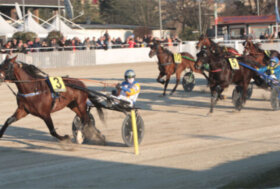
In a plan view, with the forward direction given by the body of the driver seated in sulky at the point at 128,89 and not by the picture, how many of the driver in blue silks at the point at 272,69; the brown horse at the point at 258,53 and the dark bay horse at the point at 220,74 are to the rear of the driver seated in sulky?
3

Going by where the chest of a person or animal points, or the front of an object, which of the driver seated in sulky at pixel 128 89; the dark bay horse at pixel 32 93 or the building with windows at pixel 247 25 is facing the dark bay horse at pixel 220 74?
the building with windows

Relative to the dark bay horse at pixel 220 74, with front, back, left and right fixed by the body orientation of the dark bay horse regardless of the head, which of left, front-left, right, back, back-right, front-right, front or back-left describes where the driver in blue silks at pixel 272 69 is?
back

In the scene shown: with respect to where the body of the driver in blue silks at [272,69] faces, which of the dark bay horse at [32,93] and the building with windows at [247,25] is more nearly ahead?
the dark bay horse

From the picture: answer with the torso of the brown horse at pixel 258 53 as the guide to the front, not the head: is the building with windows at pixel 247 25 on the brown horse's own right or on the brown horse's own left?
on the brown horse's own right

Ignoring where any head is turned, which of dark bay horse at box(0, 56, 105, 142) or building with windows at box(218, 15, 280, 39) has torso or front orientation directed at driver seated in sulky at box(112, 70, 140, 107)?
the building with windows

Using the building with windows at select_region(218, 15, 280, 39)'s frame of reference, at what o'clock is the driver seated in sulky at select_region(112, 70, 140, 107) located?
The driver seated in sulky is roughly at 12 o'clock from the building with windows.

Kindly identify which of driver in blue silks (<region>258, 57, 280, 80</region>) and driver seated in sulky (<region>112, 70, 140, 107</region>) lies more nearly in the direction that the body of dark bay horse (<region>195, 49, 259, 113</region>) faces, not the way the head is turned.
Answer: the driver seated in sulky

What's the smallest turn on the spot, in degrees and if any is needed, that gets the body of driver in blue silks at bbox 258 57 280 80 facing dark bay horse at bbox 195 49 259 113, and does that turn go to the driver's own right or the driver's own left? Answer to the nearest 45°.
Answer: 0° — they already face it

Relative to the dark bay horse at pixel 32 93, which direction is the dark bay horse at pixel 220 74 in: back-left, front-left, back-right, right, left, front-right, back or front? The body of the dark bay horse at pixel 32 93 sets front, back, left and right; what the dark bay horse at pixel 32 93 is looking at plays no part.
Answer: back
